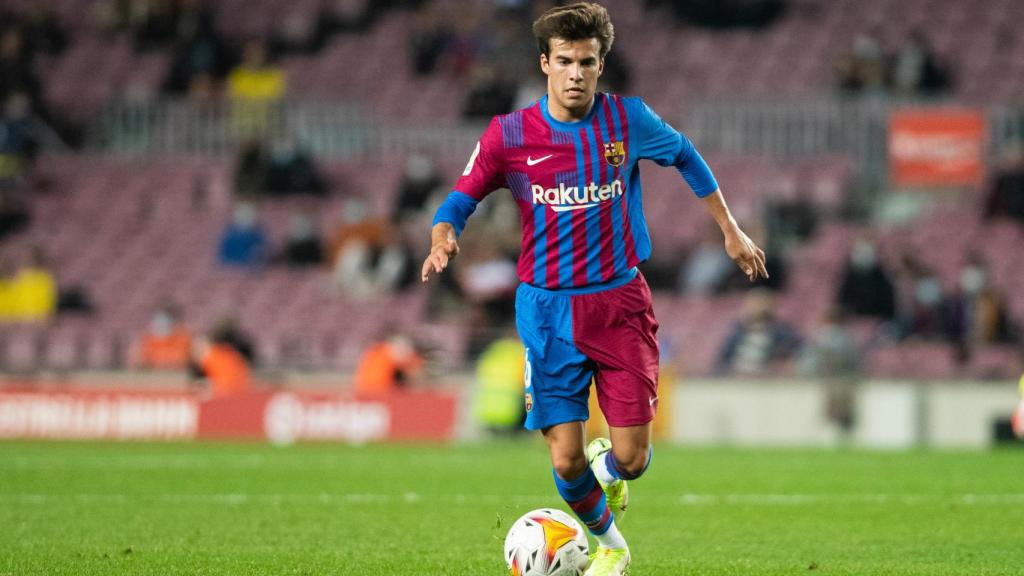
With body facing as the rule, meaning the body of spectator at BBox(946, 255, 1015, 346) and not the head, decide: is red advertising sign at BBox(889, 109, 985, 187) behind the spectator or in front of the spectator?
behind

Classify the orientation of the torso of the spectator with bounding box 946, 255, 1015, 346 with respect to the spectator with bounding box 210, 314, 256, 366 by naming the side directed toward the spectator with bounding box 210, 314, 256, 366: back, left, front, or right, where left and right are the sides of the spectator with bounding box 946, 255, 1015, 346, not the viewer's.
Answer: right

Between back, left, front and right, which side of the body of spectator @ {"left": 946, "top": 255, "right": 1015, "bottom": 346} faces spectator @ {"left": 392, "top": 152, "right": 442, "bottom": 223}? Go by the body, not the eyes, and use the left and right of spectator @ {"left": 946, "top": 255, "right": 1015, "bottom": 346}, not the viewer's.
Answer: right

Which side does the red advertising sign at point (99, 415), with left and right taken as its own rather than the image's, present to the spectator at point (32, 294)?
back

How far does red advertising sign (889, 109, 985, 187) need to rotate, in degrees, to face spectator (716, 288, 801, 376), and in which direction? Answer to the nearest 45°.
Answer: approximately 45° to its right

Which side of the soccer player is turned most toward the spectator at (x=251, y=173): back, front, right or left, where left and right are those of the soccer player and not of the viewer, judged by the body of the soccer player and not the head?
back

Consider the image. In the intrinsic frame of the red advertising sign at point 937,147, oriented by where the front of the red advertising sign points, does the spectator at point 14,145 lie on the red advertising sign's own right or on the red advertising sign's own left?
on the red advertising sign's own right
